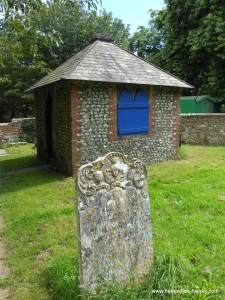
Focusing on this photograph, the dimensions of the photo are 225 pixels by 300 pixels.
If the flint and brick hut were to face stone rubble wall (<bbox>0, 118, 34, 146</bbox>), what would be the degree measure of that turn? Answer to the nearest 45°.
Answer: approximately 45° to its right

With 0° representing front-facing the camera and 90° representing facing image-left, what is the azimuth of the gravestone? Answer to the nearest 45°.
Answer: approximately 0°

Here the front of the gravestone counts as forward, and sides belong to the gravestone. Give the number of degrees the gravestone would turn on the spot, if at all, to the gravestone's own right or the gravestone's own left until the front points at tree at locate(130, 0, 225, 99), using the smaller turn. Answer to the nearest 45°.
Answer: approximately 180°

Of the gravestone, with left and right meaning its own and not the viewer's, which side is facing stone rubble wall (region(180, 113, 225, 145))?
back

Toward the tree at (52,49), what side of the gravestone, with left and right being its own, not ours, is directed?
back

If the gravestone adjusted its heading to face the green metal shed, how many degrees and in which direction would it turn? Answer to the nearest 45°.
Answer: approximately 180°
